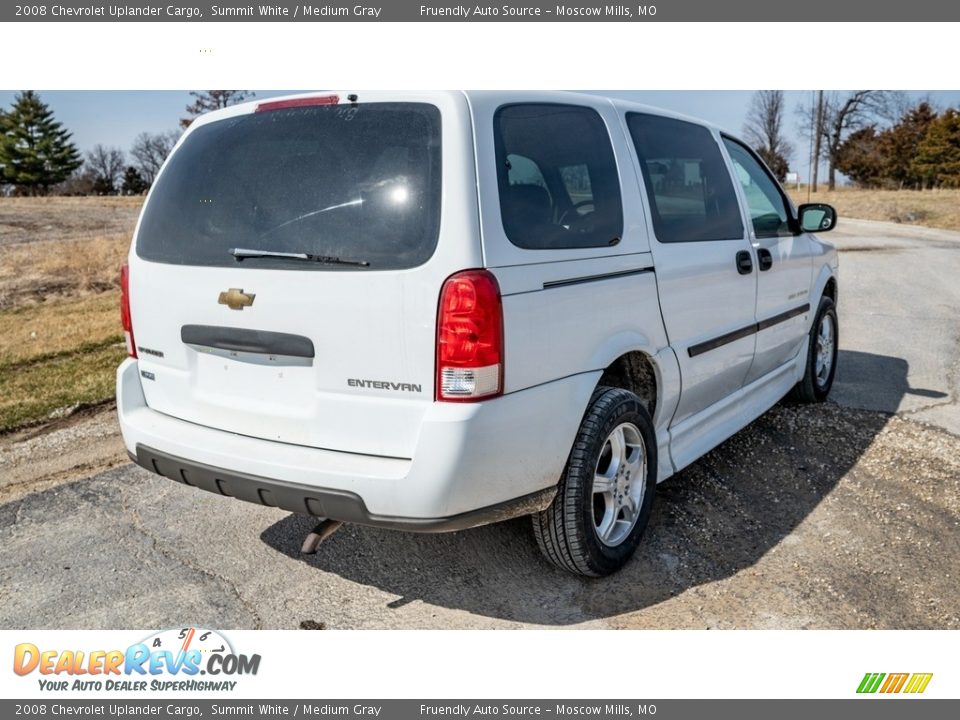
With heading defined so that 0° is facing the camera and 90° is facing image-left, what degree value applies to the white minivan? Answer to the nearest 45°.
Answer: approximately 225°

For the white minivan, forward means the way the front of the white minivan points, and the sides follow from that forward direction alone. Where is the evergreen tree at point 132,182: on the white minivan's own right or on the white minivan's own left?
on the white minivan's own left
